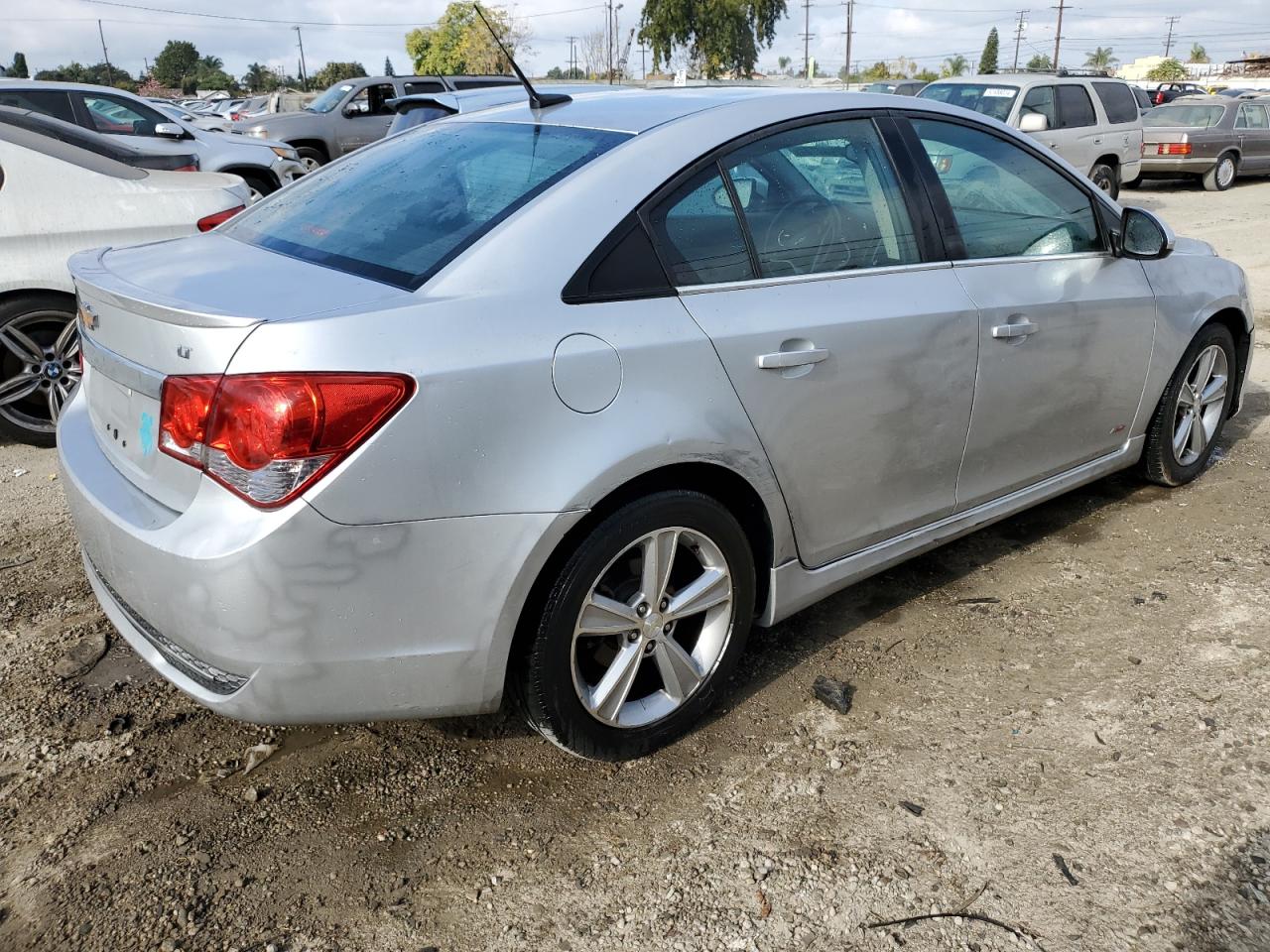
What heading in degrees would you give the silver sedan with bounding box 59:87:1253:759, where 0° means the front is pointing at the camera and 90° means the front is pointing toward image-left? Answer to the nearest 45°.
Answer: approximately 225°

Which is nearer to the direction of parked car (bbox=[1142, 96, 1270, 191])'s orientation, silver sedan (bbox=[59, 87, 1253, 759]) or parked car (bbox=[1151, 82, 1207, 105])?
the parked car

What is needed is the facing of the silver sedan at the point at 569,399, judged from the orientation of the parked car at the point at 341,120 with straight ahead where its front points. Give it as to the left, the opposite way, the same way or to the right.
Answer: the opposite way

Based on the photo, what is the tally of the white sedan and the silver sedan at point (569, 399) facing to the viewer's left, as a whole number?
1

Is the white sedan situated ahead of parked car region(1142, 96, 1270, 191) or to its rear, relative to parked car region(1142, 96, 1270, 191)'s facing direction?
to the rear

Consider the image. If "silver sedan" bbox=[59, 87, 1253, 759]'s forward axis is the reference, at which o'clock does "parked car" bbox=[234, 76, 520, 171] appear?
The parked car is roughly at 10 o'clock from the silver sedan.

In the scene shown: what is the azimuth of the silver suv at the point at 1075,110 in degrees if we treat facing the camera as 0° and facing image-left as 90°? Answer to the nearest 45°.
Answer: approximately 45°

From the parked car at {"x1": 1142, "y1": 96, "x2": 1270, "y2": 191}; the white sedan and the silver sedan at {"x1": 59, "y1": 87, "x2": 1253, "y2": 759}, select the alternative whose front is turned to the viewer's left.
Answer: the white sedan

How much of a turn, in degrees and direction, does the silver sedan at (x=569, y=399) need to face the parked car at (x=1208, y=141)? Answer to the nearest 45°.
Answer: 0° — it already faces it

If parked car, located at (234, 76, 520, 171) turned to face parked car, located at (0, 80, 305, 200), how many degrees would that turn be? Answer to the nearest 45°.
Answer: approximately 45° to its left

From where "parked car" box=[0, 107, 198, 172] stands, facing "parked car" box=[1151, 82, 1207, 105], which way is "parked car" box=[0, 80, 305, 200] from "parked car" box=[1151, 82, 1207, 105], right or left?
left

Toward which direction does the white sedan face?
to the viewer's left

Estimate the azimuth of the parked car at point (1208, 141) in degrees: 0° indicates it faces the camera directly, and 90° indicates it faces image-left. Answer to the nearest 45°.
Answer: approximately 225°

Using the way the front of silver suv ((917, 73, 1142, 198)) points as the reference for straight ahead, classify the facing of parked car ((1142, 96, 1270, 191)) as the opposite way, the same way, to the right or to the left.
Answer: the opposite way
